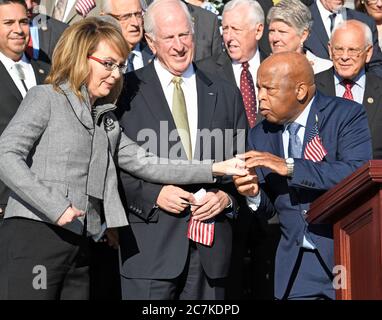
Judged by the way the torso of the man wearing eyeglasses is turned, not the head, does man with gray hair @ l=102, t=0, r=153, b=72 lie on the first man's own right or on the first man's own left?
on the first man's own right

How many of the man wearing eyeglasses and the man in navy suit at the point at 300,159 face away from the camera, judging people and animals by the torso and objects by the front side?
0

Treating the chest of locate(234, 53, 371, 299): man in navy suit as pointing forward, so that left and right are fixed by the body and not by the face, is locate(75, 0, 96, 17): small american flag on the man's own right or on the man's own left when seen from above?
on the man's own right

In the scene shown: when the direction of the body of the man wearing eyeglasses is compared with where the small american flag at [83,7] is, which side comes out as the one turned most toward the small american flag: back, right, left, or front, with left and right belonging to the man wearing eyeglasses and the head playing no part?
right

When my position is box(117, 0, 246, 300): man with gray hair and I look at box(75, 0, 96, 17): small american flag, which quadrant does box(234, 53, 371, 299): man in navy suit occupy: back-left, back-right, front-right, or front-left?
back-right

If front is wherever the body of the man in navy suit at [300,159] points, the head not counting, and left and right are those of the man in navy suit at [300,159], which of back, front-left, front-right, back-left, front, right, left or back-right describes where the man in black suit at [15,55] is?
front-right

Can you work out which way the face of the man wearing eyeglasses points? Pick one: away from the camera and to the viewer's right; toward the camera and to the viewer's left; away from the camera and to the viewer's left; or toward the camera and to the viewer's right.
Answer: toward the camera and to the viewer's left

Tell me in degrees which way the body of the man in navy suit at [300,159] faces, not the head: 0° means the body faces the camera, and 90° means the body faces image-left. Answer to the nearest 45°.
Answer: approximately 45°
